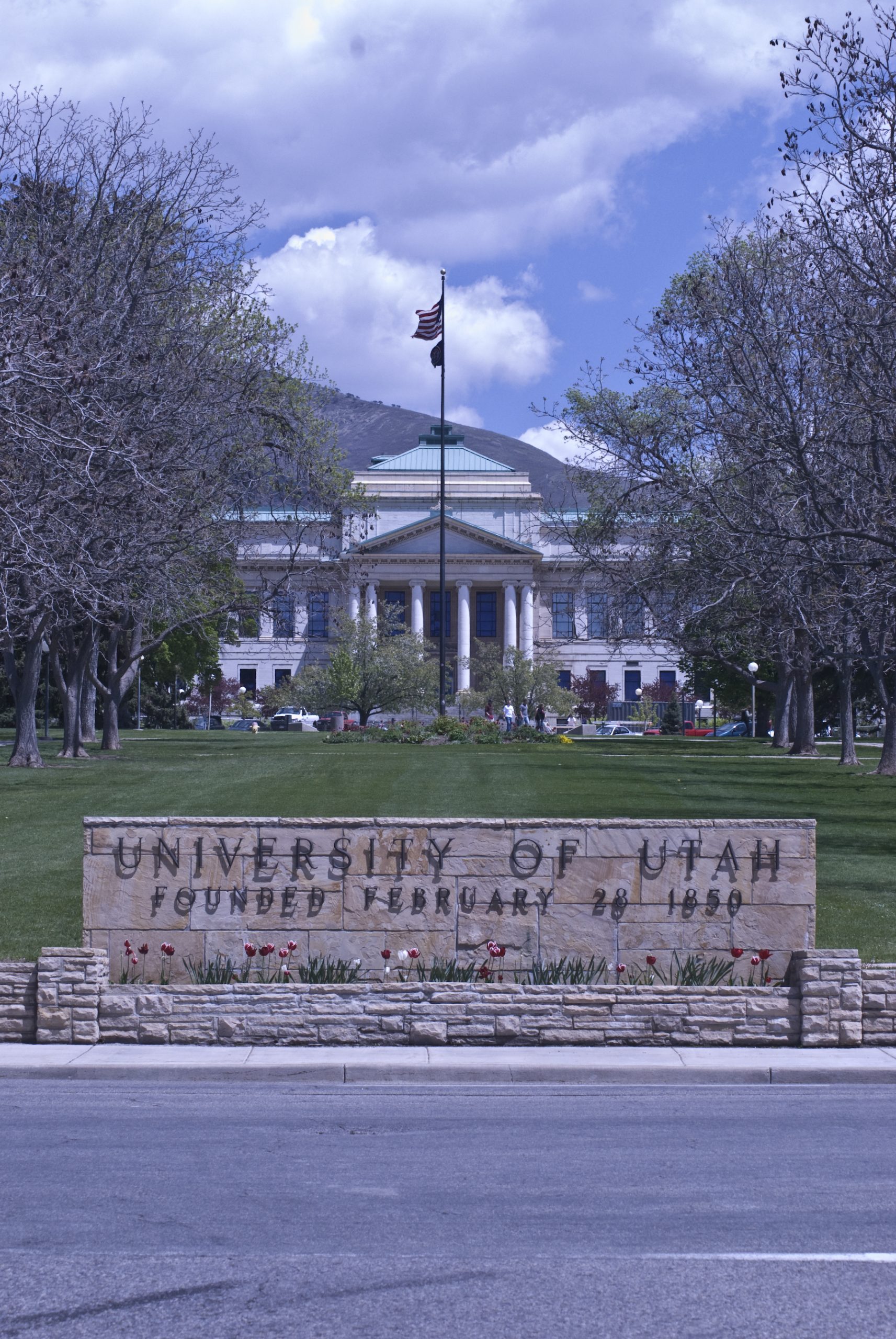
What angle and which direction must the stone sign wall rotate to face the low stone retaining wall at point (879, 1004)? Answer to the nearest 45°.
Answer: approximately 90° to its left

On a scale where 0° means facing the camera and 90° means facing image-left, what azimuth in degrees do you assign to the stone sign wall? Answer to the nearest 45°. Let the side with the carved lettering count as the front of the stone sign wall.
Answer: approximately 0°

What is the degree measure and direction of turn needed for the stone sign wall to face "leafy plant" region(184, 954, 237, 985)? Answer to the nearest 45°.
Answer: approximately 90° to its right

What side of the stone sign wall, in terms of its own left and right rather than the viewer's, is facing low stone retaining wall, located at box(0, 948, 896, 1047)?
front

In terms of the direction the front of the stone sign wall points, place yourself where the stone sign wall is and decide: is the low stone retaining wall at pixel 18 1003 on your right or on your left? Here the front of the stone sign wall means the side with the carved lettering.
on your right
